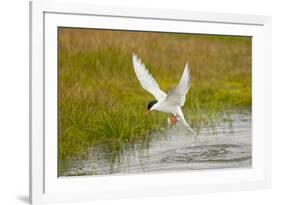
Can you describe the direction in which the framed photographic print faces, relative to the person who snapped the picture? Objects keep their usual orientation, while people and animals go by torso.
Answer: facing the viewer and to the right of the viewer
